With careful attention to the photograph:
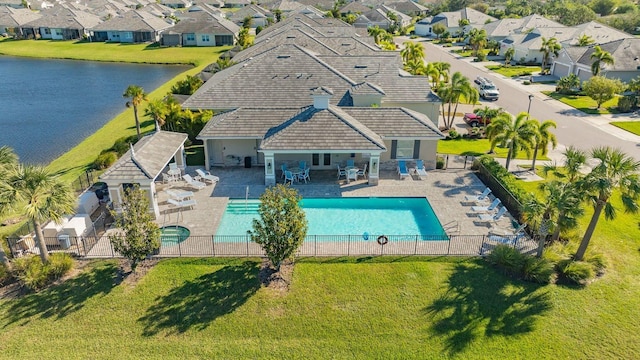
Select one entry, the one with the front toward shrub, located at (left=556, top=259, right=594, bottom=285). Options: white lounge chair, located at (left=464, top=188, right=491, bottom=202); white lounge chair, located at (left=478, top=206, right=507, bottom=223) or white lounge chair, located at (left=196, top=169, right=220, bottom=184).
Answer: white lounge chair, located at (left=196, top=169, right=220, bottom=184)

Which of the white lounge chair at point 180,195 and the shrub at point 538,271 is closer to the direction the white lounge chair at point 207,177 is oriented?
the shrub

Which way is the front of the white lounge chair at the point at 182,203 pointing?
to the viewer's right

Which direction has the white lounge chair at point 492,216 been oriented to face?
to the viewer's left

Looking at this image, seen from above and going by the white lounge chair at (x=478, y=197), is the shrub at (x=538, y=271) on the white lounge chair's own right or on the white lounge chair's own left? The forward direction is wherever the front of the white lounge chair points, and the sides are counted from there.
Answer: on the white lounge chair's own left

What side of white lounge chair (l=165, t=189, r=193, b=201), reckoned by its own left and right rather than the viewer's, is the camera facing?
right

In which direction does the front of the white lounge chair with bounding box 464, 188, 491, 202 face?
to the viewer's left

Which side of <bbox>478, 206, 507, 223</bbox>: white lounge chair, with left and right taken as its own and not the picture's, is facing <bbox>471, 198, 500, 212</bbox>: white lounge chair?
right

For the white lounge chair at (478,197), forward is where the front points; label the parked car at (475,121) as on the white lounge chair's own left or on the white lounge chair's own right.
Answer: on the white lounge chair's own right

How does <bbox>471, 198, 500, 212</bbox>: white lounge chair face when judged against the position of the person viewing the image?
facing to the left of the viewer

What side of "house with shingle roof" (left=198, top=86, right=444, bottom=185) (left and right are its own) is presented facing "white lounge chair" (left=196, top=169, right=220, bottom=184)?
right
